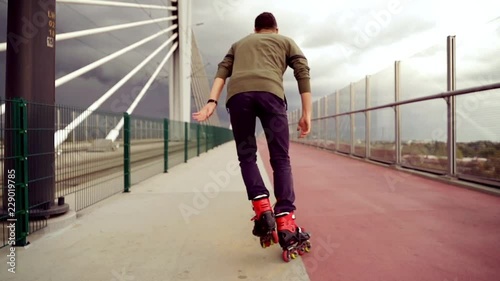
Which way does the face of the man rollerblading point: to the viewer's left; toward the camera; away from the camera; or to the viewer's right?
away from the camera

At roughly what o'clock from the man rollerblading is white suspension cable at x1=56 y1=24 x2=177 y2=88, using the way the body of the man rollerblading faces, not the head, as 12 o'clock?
The white suspension cable is roughly at 11 o'clock from the man rollerblading.

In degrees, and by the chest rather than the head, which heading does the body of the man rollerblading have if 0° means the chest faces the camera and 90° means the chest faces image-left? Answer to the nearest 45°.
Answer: approximately 180°

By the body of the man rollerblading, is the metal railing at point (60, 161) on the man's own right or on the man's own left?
on the man's own left

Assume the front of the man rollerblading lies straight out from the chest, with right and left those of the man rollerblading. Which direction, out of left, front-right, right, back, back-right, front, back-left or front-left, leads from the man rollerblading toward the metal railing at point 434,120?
front-right
